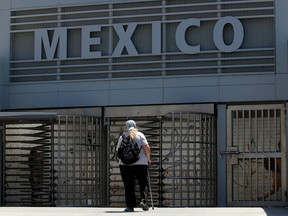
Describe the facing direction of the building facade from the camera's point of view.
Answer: facing the viewer

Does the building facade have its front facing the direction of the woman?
yes
